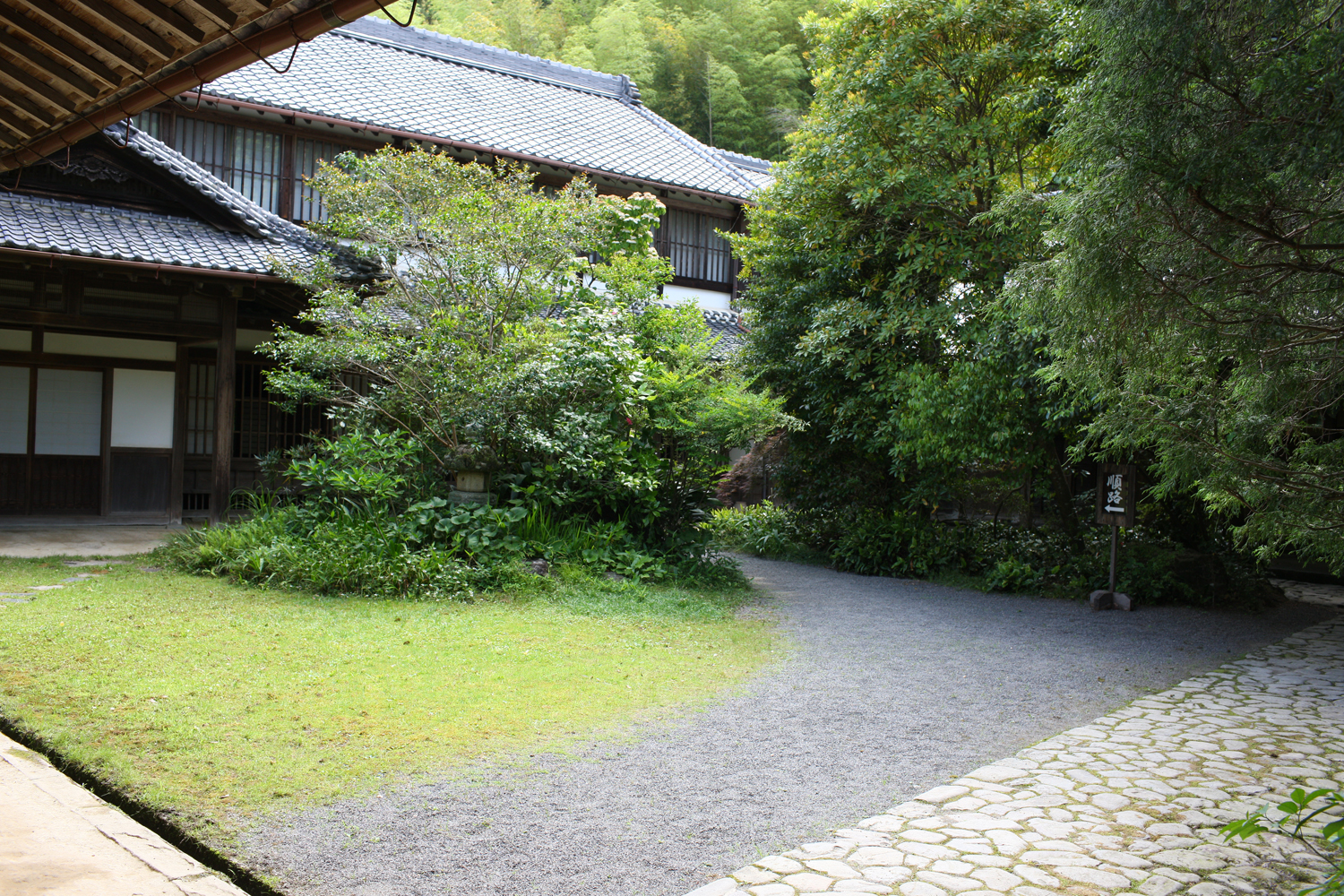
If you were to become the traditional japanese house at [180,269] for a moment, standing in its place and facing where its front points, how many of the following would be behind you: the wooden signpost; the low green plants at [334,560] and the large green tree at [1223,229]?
0

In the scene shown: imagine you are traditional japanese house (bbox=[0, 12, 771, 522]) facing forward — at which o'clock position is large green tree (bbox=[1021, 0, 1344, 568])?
The large green tree is roughly at 11 o'clock from the traditional japanese house.

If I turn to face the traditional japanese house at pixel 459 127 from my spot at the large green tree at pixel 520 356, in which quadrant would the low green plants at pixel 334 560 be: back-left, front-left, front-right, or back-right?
back-left

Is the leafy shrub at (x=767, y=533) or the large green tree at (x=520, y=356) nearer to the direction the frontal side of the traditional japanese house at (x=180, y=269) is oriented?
the large green tree

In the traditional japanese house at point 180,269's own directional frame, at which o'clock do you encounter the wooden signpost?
The wooden signpost is roughly at 10 o'clock from the traditional japanese house.

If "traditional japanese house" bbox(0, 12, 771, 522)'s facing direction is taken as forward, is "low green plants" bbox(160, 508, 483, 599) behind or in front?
in front

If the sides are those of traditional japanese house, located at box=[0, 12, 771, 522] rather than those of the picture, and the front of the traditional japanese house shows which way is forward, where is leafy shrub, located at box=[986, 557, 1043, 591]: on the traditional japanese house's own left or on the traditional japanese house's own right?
on the traditional japanese house's own left

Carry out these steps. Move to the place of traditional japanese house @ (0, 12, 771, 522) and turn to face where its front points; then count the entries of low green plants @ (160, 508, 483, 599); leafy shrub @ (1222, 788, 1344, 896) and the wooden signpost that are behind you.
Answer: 0

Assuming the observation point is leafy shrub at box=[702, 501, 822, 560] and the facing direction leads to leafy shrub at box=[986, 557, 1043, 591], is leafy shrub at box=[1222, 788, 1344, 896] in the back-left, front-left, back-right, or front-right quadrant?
front-right

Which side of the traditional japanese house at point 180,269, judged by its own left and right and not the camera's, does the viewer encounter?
front

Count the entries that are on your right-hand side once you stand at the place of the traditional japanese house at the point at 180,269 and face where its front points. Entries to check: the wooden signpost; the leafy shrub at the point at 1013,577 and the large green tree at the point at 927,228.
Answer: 0

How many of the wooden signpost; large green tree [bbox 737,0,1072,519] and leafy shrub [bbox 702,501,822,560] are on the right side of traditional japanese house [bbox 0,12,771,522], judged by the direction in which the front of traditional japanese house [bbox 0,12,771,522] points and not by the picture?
0
